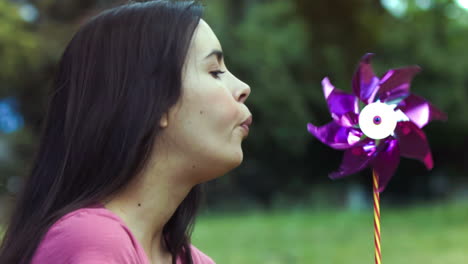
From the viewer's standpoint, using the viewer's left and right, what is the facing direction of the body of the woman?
facing to the right of the viewer

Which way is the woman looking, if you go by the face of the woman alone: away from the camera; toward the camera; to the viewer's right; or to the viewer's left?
to the viewer's right
